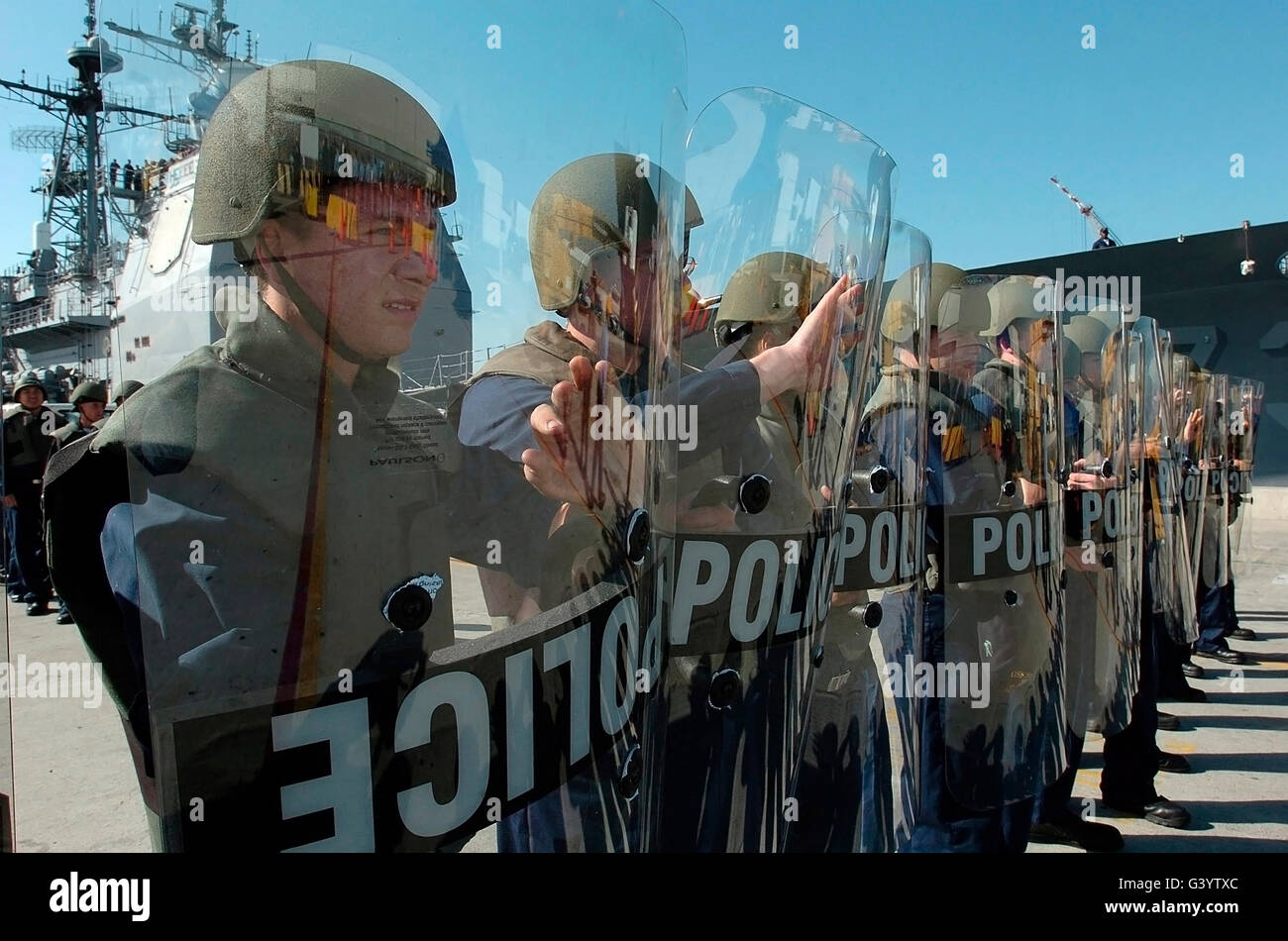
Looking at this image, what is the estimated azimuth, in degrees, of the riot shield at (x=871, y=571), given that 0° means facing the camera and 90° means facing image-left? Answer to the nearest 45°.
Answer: approximately 315°

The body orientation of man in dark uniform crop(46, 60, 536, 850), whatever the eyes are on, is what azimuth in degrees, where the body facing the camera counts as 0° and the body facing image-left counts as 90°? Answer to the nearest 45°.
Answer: approximately 315°

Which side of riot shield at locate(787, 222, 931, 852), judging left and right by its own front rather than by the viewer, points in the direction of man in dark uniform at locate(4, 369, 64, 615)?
back

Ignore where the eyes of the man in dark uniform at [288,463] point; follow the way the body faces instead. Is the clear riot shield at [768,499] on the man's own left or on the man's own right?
on the man's own left

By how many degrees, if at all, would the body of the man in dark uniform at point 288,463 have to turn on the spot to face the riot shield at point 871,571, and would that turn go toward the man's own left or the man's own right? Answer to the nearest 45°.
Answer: approximately 90° to the man's own left

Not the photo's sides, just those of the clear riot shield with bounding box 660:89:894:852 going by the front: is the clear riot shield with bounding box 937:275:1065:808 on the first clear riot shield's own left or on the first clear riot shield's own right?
on the first clear riot shield's own left
